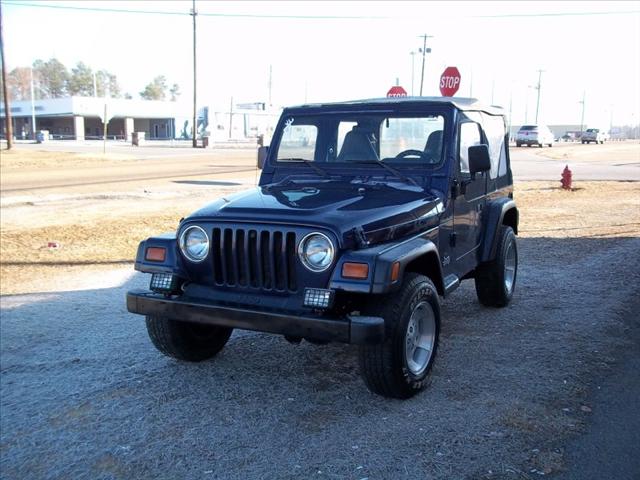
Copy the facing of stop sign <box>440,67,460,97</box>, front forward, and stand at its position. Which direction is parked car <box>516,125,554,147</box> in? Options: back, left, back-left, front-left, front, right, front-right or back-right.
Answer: back-left

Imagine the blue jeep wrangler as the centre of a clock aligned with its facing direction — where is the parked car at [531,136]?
The parked car is roughly at 5 o'clock from the blue jeep wrangler.

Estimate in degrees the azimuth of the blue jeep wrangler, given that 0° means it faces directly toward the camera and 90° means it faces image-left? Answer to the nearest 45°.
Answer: approximately 45°

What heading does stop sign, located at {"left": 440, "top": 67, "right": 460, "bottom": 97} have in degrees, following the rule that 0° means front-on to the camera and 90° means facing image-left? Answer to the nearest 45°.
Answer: approximately 315°
